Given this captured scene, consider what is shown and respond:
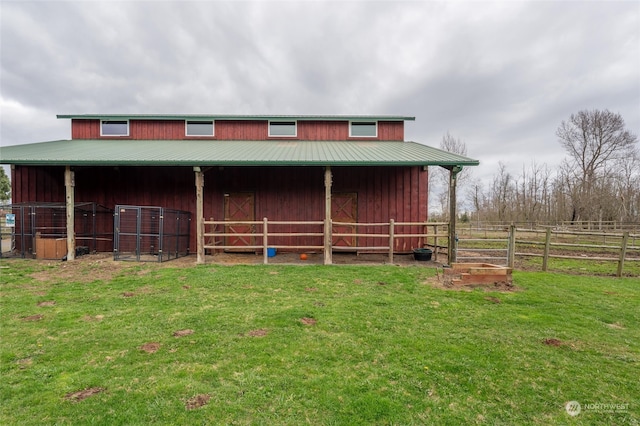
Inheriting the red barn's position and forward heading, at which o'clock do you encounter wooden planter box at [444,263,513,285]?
The wooden planter box is roughly at 11 o'clock from the red barn.

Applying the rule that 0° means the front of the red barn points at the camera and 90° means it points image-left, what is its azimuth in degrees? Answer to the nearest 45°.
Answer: approximately 0°
